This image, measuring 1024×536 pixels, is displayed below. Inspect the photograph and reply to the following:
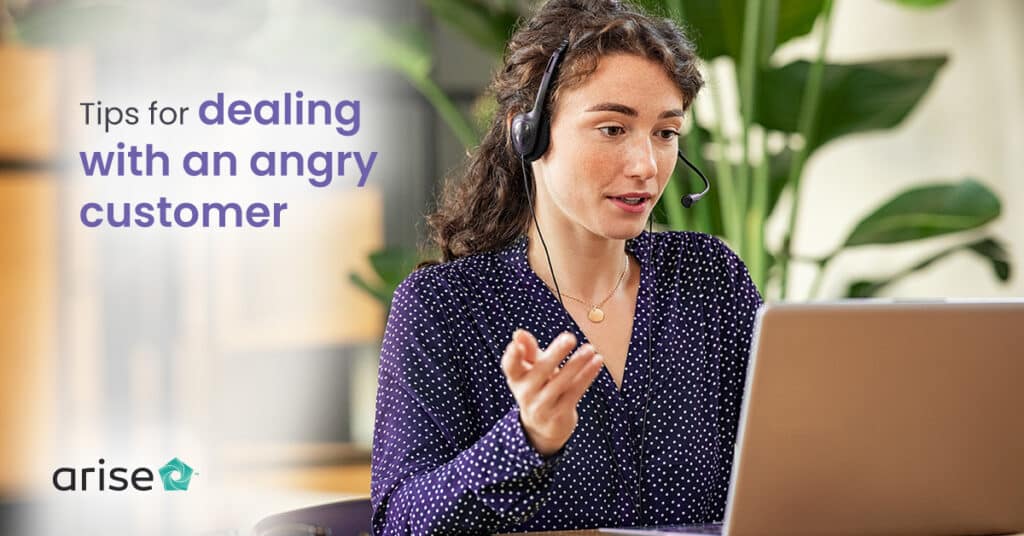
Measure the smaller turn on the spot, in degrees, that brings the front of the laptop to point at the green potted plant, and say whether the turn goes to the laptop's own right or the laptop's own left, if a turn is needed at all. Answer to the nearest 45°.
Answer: approximately 45° to the laptop's own right

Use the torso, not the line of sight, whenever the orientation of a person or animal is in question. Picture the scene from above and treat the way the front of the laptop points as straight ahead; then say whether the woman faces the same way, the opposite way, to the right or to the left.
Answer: the opposite way

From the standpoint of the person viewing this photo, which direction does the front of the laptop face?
facing away from the viewer and to the left of the viewer

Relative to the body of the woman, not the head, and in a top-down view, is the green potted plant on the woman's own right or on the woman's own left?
on the woman's own left

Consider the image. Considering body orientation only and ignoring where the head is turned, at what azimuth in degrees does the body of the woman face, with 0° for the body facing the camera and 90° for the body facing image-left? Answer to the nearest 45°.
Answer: approximately 315°
